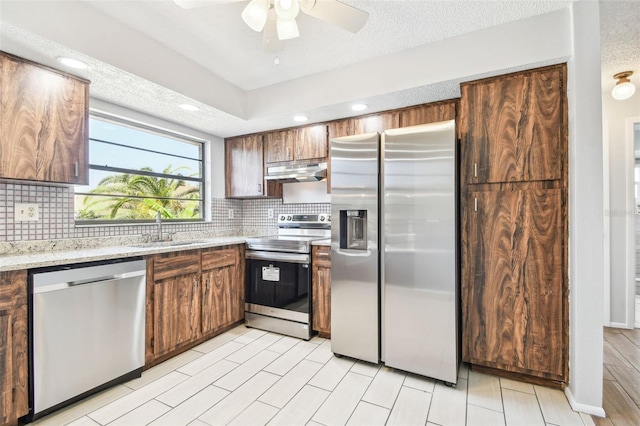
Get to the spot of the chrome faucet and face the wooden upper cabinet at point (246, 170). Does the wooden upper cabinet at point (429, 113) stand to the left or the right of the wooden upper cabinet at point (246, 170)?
right

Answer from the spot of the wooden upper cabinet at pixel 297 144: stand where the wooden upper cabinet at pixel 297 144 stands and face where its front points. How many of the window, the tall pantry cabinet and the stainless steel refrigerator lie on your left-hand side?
2

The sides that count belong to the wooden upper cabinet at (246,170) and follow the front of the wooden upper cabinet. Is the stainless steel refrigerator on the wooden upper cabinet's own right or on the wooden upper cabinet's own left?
on the wooden upper cabinet's own left

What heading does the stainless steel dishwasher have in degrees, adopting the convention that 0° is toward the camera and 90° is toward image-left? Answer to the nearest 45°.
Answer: approximately 315°

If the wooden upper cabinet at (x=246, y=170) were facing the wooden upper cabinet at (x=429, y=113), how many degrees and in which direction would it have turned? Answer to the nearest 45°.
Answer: approximately 90° to its left

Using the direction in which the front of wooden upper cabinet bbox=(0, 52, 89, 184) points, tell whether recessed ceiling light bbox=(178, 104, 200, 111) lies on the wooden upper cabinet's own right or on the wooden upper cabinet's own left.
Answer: on the wooden upper cabinet's own left
